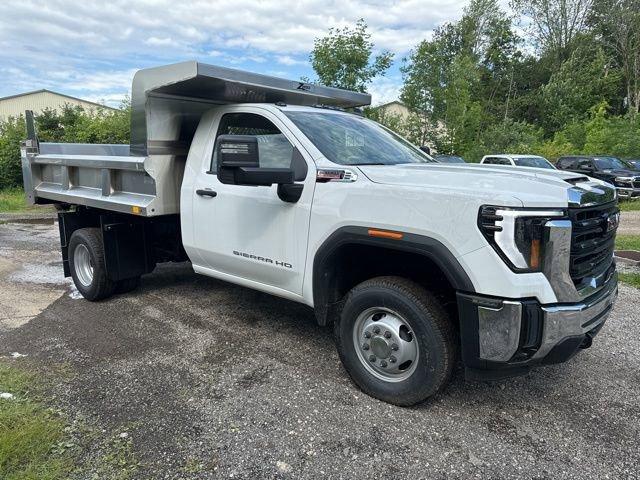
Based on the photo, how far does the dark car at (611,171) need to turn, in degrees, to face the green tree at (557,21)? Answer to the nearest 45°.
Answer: approximately 135° to its left

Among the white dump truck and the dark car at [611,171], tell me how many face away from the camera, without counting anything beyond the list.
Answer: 0

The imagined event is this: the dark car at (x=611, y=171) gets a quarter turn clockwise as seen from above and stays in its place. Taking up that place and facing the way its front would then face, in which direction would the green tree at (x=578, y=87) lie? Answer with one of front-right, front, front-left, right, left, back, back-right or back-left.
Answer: back-right

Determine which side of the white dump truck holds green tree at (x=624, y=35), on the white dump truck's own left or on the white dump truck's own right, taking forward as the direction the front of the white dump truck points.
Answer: on the white dump truck's own left

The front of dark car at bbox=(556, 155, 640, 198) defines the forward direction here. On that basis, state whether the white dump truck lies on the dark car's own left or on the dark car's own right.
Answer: on the dark car's own right

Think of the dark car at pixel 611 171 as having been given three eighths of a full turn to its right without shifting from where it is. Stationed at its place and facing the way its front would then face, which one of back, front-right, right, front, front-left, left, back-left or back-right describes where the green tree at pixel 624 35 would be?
right

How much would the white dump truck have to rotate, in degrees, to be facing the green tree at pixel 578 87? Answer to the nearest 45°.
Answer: approximately 90° to its left

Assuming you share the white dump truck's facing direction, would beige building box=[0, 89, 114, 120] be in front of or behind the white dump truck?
behind

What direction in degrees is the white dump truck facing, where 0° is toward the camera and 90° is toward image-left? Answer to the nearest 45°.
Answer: approximately 315°

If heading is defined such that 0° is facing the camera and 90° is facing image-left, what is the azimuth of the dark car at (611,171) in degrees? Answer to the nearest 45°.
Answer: approximately 315°
